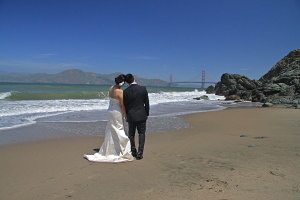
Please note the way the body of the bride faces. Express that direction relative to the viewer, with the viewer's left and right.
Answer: facing away from the viewer and to the right of the viewer

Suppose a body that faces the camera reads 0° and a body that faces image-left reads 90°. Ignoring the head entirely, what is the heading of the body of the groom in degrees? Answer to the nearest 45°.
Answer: approximately 180°

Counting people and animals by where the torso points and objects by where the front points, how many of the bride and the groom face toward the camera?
0
